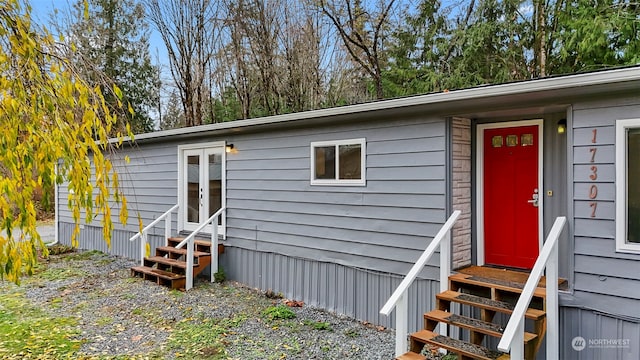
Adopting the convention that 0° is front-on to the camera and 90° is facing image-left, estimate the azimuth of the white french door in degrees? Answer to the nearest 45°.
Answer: approximately 45°

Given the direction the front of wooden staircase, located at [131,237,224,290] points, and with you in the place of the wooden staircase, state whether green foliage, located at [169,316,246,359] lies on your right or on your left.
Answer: on your left

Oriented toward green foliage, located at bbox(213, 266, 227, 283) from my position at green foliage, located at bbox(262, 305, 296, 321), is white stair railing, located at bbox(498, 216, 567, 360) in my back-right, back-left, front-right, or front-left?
back-right

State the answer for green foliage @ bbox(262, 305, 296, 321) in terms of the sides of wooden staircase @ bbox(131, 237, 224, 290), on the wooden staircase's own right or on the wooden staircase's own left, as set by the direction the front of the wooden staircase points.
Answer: on the wooden staircase's own left

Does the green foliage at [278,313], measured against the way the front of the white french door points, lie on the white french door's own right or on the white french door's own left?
on the white french door's own left

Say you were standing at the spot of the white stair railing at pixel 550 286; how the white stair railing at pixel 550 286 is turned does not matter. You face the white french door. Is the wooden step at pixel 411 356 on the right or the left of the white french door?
left

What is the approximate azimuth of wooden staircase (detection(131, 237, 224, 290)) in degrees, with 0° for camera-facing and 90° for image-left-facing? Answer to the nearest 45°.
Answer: approximately 45°

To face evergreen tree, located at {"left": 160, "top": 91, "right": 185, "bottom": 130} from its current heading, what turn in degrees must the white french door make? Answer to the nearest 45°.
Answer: approximately 135° to its right
